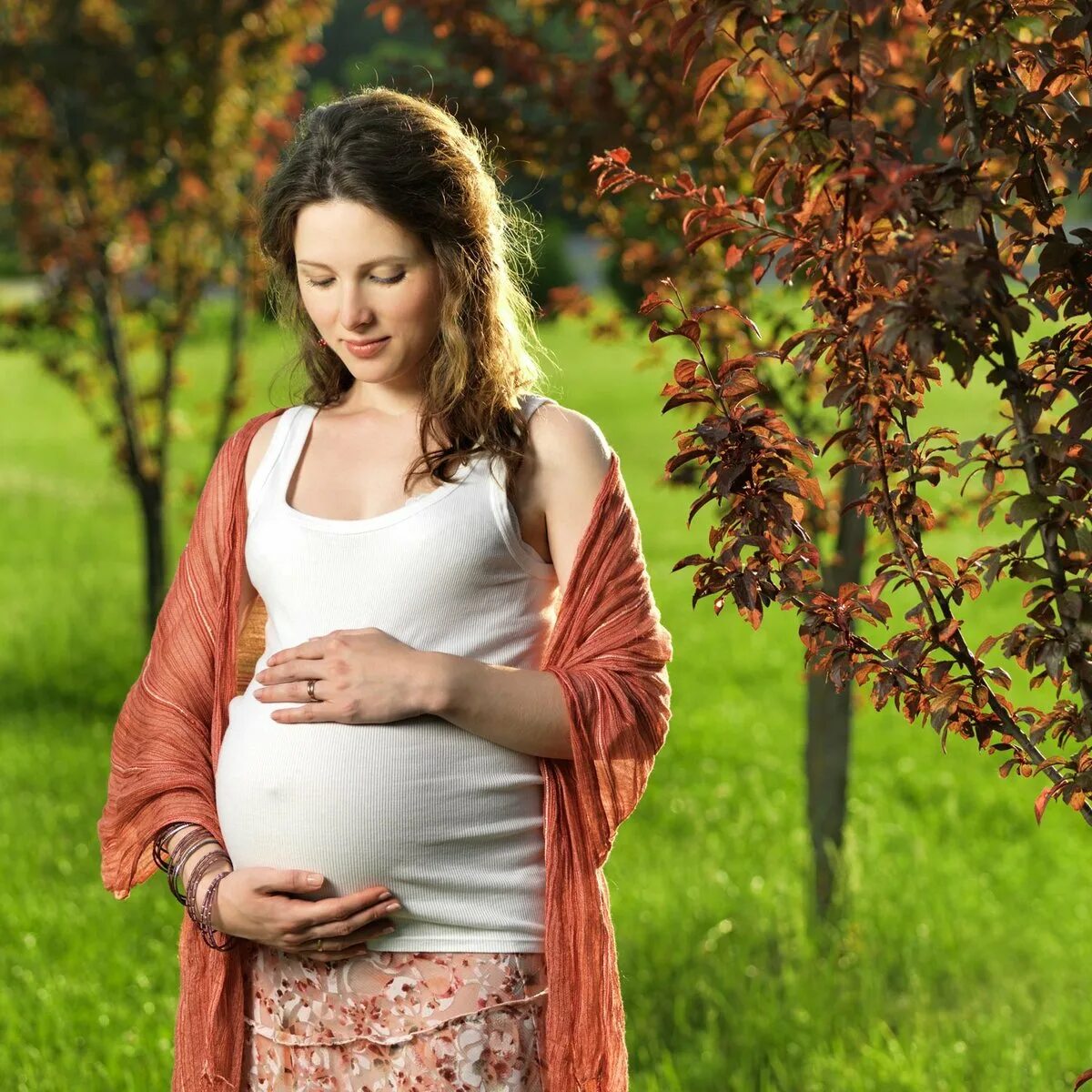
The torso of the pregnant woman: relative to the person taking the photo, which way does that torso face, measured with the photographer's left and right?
facing the viewer and to the left of the viewer

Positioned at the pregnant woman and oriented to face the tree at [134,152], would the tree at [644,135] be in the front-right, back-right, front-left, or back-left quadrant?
front-right

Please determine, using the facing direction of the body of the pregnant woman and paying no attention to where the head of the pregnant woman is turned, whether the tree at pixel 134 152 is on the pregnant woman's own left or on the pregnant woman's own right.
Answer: on the pregnant woman's own right

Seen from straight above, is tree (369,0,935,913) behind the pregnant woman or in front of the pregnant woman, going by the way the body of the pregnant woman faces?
behind

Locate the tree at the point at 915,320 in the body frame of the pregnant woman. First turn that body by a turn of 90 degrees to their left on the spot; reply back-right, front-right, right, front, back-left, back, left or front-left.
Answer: front
